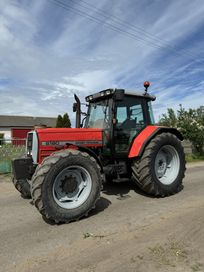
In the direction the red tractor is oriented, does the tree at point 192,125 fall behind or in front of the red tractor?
behind

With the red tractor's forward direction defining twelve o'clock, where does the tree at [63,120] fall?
The tree is roughly at 4 o'clock from the red tractor.

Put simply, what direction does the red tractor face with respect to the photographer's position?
facing the viewer and to the left of the viewer

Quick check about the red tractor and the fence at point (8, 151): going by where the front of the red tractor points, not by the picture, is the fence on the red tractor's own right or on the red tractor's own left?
on the red tractor's own right

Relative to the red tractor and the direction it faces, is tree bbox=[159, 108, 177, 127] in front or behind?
behind

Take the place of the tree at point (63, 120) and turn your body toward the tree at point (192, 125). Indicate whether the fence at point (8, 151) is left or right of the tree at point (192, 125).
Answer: right
